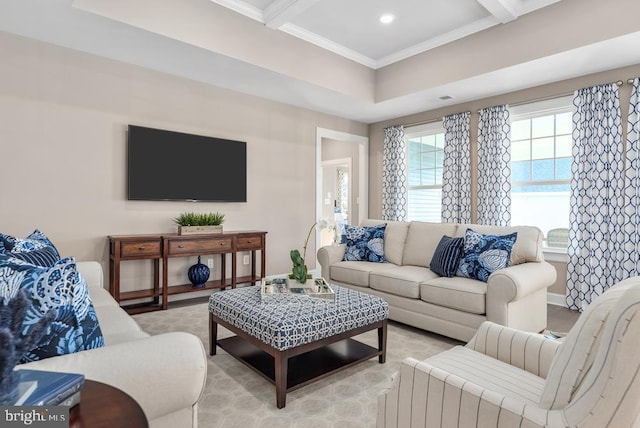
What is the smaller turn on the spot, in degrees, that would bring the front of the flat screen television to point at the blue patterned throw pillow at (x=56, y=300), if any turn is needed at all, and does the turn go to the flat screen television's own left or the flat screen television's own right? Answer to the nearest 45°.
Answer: approximately 45° to the flat screen television's own right

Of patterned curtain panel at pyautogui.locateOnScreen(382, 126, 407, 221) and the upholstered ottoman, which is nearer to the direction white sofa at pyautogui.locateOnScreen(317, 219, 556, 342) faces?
the upholstered ottoman

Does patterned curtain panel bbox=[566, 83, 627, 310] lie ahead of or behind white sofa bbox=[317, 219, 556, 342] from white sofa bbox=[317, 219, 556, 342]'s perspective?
behind

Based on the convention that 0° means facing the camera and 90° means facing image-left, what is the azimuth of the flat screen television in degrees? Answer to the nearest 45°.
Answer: approximately 315°

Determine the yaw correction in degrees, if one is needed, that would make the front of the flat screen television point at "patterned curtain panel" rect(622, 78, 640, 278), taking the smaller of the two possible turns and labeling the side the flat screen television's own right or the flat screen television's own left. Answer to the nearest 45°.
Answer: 0° — it already faces it

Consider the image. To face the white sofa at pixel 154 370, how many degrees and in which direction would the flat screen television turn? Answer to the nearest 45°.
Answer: approximately 45° to its right

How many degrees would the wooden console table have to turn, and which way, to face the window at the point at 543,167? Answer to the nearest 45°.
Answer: approximately 45° to its left

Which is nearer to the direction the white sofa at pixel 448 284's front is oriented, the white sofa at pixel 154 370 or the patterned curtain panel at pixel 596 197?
the white sofa

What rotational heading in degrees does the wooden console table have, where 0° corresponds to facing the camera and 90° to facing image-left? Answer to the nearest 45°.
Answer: approximately 315°
